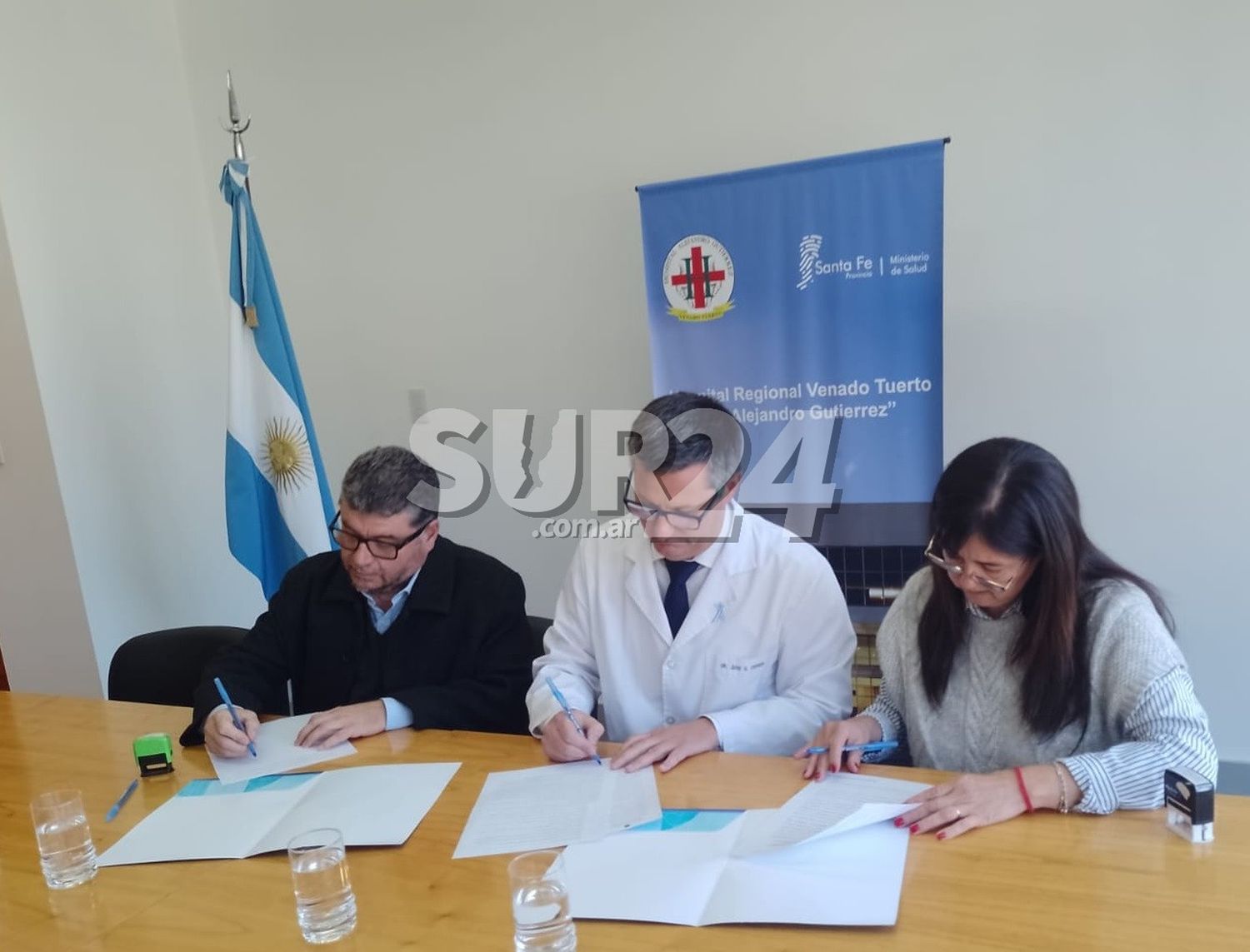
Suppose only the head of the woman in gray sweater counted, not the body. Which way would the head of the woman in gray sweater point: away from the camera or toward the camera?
toward the camera

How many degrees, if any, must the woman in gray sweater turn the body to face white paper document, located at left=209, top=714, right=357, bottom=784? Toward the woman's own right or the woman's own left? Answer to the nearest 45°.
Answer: approximately 45° to the woman's own right

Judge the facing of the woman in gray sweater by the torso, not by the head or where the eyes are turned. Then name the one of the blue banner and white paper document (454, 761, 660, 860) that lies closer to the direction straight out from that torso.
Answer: the white paper document

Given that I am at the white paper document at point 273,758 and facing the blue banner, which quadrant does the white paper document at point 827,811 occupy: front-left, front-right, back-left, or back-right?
front-right

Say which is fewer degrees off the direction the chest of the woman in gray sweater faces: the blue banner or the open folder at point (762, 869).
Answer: the open folder

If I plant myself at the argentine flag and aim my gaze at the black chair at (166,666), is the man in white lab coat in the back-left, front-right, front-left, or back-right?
front-left

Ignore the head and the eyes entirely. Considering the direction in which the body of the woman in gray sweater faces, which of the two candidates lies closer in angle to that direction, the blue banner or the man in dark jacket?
the man in dark jacket

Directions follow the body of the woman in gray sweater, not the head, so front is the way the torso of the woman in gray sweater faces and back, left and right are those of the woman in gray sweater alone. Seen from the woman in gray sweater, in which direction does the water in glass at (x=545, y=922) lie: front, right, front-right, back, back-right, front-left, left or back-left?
front

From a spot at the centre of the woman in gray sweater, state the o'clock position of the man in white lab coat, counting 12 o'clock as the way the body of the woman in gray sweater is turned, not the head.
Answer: The man in white lab coat is roughly at 2 o'clock from the woman in gray sweater.

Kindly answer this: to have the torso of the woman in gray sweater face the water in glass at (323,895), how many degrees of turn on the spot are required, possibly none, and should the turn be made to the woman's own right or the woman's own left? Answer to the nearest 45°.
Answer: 0° — they already face it

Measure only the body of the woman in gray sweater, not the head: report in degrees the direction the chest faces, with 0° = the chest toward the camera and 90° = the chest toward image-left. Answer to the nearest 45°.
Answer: approximately 45°
